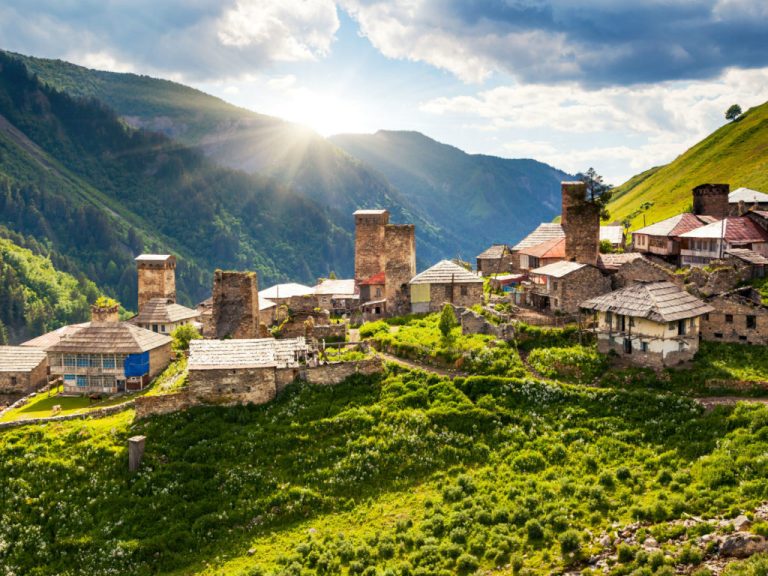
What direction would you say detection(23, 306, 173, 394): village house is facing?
toward the camera

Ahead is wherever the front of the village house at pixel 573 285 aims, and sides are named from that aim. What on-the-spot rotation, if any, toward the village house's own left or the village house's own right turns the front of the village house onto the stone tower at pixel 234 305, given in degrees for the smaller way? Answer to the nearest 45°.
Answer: approximately 45° to the village house's own right

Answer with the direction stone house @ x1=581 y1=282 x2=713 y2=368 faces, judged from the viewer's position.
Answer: facing the viewer and to the left of the viewer

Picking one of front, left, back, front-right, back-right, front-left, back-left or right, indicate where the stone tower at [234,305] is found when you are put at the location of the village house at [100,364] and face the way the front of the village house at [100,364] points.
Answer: left

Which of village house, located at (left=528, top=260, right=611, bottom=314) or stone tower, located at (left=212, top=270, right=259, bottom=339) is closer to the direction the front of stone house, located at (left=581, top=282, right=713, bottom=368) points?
the stone tower

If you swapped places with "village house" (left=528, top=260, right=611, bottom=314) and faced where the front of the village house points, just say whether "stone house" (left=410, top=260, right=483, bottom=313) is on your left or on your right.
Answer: on your right

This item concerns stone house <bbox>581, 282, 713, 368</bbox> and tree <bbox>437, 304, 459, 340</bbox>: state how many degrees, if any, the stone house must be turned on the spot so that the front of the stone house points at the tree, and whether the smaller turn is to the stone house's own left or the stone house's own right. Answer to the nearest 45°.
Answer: approximately 45° to the stone house's own right

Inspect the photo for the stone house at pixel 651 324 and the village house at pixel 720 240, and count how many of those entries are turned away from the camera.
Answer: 0

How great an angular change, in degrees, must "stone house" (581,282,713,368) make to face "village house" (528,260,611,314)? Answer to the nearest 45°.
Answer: approximately 90° to its right

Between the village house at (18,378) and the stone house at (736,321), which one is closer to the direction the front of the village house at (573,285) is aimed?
the village house

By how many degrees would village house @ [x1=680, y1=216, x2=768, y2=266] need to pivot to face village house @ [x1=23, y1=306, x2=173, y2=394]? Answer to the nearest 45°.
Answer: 0° — it already faces it

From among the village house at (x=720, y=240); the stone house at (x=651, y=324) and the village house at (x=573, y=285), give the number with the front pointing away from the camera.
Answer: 0

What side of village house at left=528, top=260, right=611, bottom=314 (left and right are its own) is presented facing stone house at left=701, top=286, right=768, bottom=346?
left

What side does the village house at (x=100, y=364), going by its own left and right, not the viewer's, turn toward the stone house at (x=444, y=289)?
left
